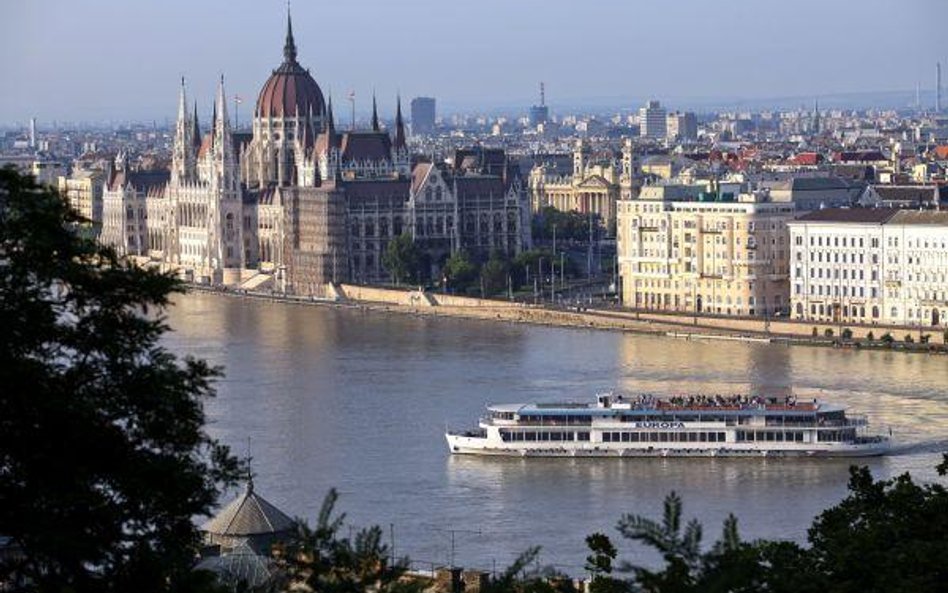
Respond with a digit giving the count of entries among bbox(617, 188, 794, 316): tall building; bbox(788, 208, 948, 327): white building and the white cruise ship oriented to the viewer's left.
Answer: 1

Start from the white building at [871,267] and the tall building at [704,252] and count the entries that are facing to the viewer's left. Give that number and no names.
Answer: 0

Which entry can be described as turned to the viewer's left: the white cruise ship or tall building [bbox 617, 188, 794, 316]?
the white cruise ship

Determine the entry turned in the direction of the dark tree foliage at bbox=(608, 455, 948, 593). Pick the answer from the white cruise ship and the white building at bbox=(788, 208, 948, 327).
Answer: the white building

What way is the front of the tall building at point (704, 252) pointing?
toward the camera

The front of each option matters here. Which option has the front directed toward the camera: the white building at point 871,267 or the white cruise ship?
the white building

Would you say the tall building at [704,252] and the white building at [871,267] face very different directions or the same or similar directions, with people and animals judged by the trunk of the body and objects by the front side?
same or similar directions

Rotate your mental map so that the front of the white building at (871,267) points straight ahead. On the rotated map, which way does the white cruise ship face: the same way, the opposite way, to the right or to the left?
to the right

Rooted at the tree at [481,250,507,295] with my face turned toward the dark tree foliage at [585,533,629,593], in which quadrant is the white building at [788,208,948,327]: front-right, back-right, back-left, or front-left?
front-left

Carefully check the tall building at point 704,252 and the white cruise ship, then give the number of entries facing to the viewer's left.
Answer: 1

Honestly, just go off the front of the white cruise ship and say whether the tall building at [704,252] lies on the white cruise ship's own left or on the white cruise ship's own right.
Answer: on the white cruise ship's own right

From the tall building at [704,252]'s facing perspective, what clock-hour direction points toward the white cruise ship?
The white cruise ship is roughly at 12 o'clock from the tall building.

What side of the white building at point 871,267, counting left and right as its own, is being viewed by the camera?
front

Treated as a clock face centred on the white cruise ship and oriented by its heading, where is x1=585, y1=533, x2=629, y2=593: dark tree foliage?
The dark tree foliage is roughly at 9 o'clock from the white cruise ship.

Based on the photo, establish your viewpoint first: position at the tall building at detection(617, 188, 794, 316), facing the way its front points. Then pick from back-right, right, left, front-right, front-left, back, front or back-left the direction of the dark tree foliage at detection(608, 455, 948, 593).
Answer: front

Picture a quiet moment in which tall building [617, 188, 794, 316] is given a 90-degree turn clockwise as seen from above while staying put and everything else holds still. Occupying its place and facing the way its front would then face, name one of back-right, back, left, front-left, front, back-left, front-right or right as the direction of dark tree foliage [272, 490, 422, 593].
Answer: left

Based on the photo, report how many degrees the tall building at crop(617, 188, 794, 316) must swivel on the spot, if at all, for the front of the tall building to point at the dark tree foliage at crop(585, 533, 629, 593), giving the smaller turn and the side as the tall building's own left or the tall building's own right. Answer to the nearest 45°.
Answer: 0° — it already faces it

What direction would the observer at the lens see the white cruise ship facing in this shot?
facing to the left of the viewer

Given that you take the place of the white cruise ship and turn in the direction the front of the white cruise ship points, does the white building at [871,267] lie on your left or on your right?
on your right
